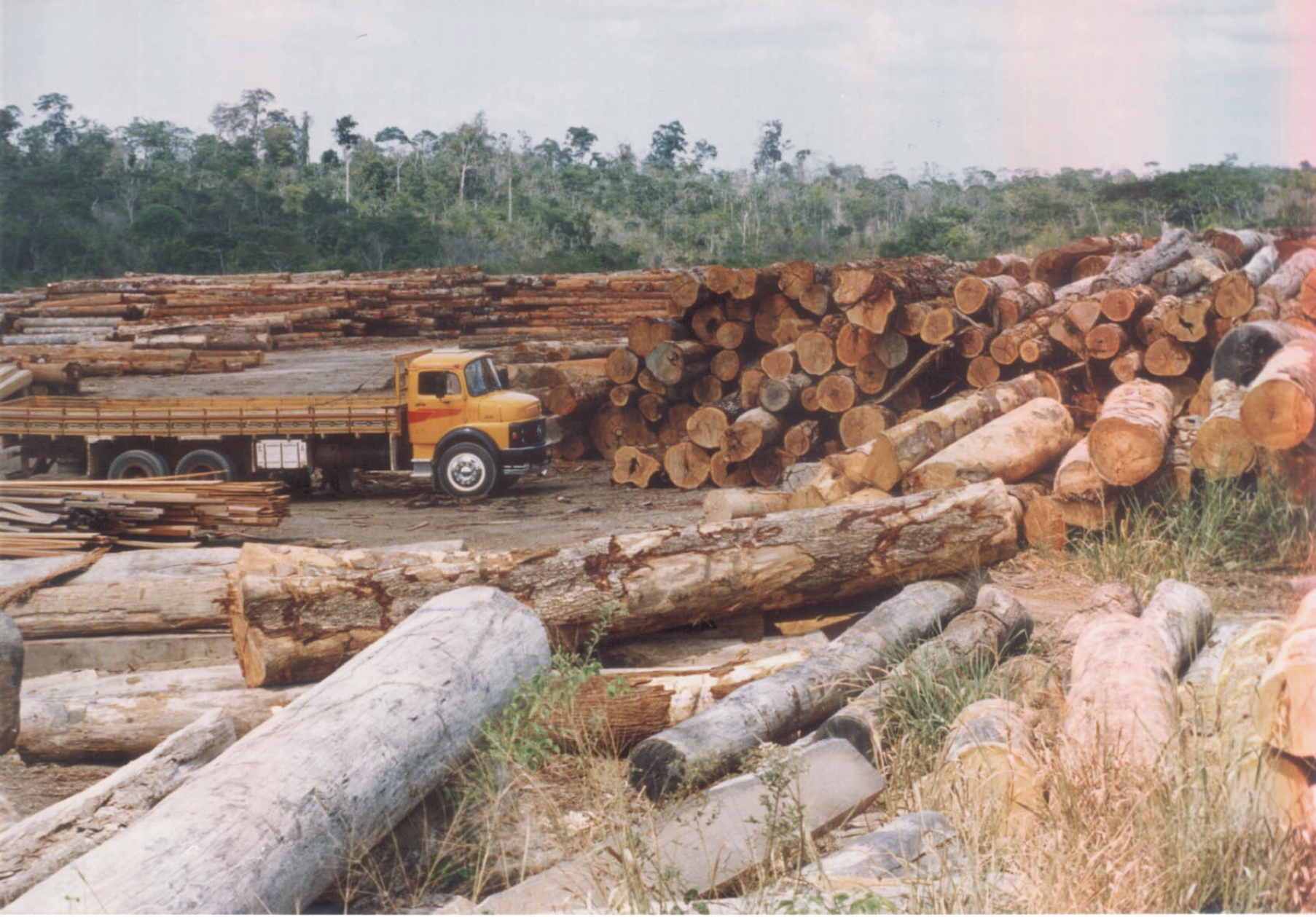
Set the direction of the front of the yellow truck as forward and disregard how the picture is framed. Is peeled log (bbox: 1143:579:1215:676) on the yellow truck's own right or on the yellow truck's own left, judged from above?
on the yellow truck's own right

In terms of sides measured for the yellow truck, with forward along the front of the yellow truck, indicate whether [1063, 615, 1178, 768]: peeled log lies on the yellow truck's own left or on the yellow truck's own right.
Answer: on the yellow truck's own right

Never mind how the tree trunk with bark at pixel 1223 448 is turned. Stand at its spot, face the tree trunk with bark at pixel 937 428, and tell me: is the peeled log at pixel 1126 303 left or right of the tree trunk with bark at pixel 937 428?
right

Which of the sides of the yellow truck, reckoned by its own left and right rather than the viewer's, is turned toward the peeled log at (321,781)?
right

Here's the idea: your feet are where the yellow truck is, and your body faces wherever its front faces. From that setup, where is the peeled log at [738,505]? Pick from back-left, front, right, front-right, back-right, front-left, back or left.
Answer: front-right

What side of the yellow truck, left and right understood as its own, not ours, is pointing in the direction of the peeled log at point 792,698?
right

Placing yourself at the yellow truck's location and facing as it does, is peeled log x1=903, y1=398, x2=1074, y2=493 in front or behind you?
in front

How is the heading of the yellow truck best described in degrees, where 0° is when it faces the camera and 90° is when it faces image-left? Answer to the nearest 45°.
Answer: approximately 270°

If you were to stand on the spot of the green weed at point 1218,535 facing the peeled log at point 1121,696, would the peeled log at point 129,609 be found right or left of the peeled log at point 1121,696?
right

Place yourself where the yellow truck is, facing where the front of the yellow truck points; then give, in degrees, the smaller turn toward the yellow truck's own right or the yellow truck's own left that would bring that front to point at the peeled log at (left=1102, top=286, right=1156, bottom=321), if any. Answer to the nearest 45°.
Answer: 0° — it already faces it
